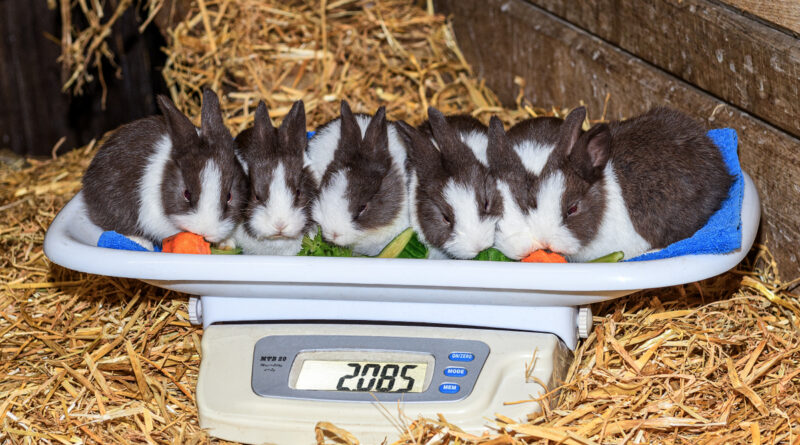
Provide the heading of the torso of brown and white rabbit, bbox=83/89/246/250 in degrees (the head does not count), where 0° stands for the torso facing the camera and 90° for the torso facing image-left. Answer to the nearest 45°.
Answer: approximately 315°

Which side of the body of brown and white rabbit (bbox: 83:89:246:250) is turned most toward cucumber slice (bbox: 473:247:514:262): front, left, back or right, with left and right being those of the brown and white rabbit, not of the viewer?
front

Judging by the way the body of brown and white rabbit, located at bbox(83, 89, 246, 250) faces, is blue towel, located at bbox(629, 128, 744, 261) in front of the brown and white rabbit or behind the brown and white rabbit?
in front

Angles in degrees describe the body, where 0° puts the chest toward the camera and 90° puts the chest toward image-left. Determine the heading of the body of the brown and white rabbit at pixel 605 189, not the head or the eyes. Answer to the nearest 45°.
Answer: approximately 45°

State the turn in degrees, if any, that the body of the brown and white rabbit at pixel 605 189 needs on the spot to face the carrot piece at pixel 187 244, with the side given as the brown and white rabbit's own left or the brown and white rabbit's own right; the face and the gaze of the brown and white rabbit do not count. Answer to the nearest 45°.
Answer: approximately 45° to the brown and white rabbit's own right

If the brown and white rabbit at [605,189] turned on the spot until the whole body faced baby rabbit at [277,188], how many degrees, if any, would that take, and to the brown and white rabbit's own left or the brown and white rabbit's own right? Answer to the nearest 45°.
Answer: approximately 45° to the brown and white rabbit's own right

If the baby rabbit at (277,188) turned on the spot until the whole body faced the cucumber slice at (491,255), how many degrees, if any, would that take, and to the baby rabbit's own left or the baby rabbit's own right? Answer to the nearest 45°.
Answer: approximately 45° to the baby rabbit's own left

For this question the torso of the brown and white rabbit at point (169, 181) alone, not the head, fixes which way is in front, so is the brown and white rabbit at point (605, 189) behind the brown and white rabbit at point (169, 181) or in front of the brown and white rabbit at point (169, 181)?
in front

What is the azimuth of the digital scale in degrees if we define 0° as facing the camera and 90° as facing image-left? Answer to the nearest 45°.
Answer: approximately 0°
